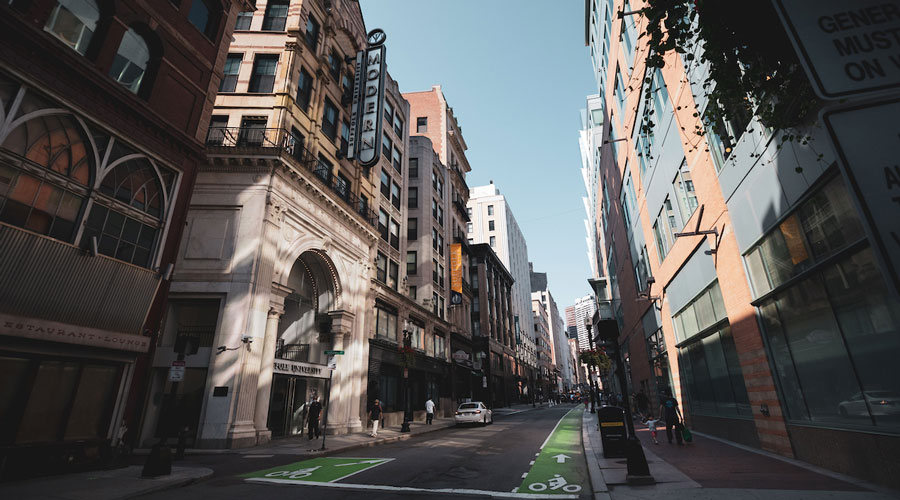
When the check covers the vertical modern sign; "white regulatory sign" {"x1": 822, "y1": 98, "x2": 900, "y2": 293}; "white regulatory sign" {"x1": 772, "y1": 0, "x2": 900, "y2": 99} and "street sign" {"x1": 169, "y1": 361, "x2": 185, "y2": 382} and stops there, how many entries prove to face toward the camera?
4

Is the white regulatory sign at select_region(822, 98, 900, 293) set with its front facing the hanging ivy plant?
no

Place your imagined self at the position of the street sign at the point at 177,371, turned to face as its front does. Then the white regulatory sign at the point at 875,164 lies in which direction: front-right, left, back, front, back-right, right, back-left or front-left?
front

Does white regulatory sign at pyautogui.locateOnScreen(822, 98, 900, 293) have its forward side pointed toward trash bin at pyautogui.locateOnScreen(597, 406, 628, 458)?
no

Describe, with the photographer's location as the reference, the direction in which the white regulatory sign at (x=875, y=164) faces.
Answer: facing the viewer

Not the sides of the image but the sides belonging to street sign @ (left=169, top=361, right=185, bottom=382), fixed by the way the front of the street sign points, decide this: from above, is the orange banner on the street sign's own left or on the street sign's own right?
on the street sign's own left

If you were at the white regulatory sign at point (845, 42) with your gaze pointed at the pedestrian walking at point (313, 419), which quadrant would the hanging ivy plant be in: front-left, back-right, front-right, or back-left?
front-right

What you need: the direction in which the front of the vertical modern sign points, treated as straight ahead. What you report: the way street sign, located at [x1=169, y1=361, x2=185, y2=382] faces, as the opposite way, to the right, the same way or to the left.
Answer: the same way

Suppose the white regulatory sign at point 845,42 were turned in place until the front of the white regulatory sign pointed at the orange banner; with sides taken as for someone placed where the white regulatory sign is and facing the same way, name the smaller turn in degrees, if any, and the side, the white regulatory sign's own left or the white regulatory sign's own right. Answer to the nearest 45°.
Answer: approximately 135° to the white regulatory sign's own right

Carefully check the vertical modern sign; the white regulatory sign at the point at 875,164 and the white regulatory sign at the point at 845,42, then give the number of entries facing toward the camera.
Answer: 3

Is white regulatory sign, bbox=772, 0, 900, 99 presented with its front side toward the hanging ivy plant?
no

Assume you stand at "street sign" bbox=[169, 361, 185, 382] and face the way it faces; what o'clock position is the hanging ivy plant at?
The hanging ivy plant is roughly at 11 o'clock from the street sign.

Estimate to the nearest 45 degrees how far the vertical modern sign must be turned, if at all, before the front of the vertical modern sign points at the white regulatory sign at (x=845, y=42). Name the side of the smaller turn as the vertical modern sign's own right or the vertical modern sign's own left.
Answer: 0° — it already faces it

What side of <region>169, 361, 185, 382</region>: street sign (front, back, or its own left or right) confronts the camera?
front

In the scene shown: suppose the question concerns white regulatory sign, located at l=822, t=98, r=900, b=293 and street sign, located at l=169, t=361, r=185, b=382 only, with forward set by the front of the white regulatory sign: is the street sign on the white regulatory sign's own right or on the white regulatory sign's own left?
on the white regulatory sign's own right
